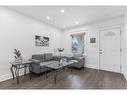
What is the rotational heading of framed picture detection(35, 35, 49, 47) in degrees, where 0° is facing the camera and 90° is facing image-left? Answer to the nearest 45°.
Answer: approximately 315°

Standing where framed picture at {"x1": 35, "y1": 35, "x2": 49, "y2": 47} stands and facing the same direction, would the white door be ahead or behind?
ahead
